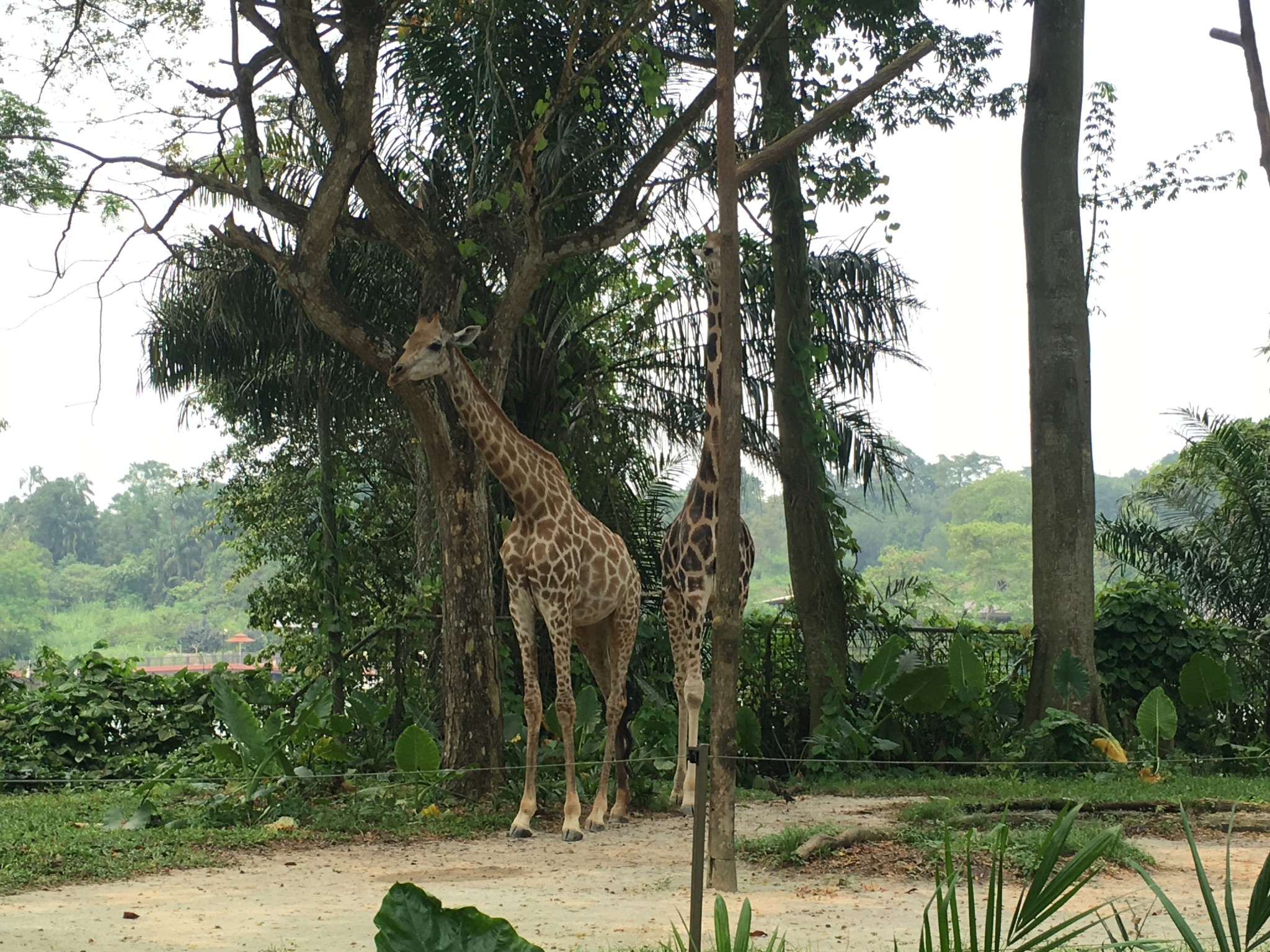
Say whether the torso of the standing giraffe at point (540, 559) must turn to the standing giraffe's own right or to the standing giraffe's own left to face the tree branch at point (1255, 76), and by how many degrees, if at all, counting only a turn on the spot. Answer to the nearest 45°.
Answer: approximately 90° to the standing giraffe's own left

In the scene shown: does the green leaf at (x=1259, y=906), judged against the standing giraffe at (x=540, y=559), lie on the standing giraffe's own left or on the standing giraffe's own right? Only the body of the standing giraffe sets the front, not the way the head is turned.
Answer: on the standing giraffe's own left

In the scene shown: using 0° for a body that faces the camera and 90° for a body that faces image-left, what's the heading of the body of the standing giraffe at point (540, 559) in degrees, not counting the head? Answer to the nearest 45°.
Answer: approximately 45°

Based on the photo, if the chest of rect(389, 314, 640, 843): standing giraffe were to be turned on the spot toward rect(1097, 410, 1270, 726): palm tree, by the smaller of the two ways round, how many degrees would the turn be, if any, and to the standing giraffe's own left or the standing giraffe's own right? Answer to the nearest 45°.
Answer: approximately 180°

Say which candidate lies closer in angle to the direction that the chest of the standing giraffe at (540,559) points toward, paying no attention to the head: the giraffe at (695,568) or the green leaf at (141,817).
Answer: the green leaf

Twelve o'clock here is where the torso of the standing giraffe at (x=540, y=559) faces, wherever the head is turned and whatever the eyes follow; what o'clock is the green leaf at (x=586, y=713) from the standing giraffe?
The green leaf is roughly at 5 o'clock from the standing giraffe.

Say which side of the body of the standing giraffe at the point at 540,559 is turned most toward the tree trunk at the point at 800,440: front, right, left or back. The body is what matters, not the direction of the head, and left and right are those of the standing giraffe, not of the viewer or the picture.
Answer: back

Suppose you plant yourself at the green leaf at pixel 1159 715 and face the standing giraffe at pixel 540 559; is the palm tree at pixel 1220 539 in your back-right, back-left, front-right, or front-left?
back-right

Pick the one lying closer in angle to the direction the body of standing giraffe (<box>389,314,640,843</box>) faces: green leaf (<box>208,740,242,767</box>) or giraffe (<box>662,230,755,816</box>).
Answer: the green leaf

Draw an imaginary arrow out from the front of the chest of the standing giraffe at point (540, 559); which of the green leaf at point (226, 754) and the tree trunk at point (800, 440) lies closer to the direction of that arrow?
the green leaf

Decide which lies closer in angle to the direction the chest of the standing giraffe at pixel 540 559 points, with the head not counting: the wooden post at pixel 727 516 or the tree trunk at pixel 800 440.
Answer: the wooden post

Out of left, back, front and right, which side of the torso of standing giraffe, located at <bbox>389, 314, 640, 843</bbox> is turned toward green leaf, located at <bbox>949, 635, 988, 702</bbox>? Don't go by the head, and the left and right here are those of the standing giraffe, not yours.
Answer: back
